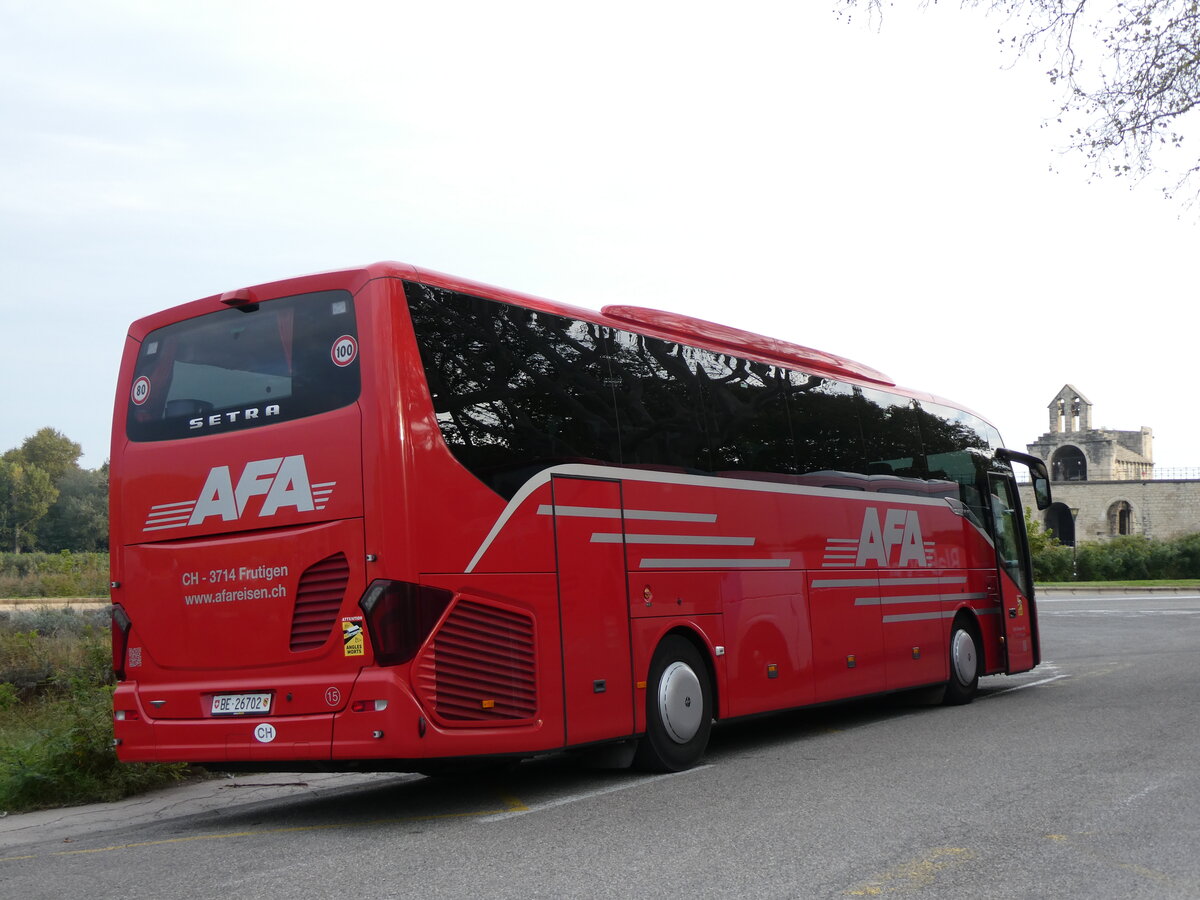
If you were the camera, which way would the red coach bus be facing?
facing away from the viewer and to the right of the viewer

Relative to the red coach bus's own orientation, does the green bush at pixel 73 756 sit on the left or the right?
on its left

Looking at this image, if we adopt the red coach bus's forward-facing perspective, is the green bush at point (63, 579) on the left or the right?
on its left
